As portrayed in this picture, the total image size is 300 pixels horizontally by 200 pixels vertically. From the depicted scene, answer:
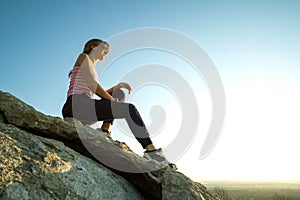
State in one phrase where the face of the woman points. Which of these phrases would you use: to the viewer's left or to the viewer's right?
to the viewer's right

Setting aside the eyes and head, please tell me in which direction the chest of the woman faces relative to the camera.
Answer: to the viewer's right
